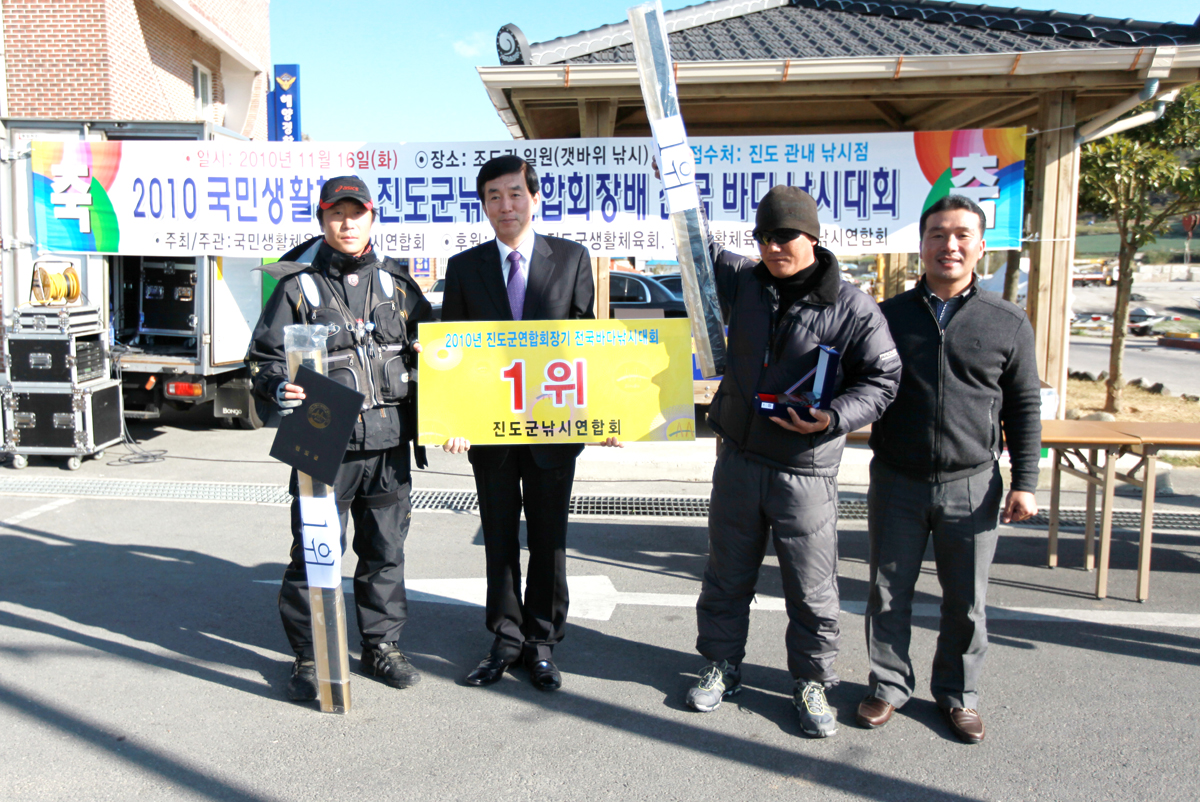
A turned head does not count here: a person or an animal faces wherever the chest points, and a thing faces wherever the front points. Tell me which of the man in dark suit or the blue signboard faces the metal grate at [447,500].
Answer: the blue signboard

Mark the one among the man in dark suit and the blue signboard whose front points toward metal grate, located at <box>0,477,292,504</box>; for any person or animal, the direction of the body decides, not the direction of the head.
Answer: the blue signboard

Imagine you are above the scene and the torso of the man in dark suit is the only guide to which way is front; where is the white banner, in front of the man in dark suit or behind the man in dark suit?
behind

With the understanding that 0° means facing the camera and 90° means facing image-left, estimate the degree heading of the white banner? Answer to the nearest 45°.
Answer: approximately 0°

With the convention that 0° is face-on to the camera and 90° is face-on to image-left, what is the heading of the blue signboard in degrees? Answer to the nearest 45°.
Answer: approximately 0°

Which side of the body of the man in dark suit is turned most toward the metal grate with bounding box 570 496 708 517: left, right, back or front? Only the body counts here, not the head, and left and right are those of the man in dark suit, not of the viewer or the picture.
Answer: back

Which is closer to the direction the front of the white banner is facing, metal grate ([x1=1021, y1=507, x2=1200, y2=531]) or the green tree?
the metal grate

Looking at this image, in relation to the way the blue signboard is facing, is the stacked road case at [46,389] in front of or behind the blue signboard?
in front

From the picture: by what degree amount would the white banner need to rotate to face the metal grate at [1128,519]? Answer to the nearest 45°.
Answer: approximately 90° to its left
